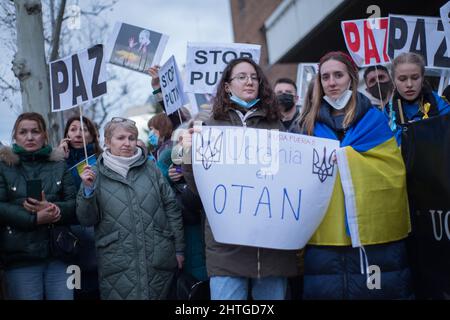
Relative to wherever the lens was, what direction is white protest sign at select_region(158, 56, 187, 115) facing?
facing the viewer and to the left of the viewer

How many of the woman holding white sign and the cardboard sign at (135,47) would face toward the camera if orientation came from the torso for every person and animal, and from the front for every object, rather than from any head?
2

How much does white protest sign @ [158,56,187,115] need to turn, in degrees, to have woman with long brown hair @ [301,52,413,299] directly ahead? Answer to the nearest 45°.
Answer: approximately 90° to its left

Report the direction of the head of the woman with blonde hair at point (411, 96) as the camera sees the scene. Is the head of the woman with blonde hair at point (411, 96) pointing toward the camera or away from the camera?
toward the camera

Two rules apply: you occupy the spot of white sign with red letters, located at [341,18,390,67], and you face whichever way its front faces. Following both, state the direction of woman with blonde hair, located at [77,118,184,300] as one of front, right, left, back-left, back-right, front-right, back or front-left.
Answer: front-right

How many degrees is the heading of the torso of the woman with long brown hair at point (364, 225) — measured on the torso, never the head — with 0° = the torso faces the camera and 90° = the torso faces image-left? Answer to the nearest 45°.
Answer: approximately 45°

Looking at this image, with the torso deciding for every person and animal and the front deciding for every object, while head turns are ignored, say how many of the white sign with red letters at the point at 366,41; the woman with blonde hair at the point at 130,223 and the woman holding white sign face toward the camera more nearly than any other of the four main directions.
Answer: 3

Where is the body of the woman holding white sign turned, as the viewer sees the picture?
toward the camera

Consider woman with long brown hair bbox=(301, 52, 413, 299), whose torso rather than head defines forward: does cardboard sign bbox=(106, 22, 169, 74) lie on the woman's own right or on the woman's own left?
on the woman's own right

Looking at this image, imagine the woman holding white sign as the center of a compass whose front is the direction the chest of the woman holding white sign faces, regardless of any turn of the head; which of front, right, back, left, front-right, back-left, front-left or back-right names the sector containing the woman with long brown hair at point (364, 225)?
left

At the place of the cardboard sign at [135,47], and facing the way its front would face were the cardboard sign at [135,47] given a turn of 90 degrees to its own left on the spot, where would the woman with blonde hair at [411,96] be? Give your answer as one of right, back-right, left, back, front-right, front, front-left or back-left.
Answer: front-right

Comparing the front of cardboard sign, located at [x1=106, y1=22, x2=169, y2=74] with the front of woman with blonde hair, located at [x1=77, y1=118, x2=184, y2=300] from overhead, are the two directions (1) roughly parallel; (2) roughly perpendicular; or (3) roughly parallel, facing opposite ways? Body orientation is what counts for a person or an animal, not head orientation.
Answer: roughly parallel

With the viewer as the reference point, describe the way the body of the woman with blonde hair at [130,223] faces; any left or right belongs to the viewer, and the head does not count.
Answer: facing the viewer

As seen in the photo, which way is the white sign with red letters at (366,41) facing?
toward the camera
